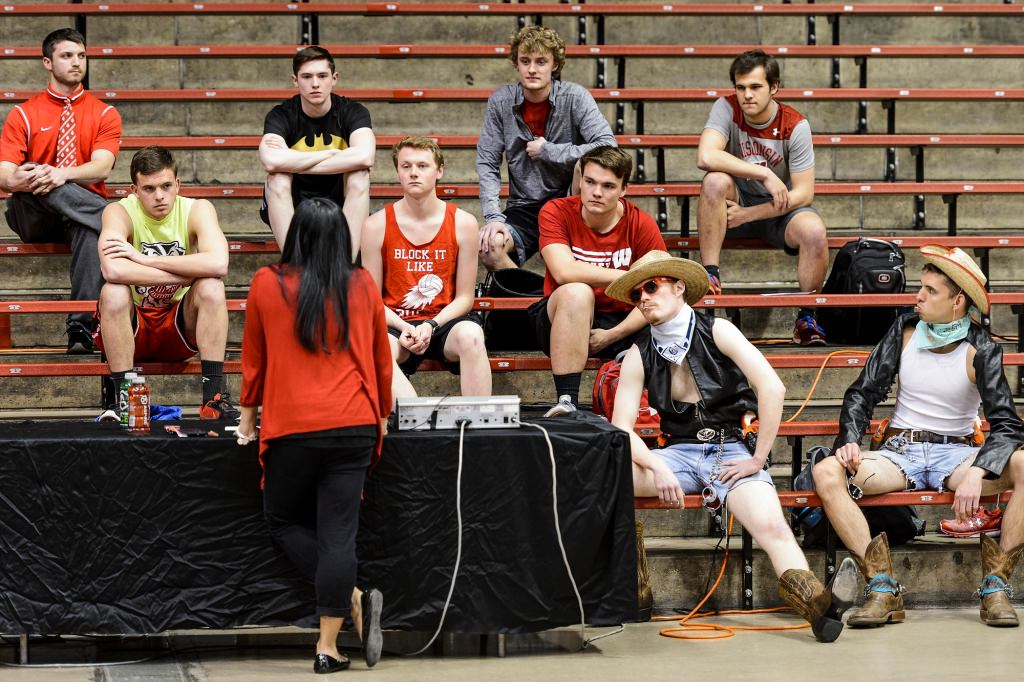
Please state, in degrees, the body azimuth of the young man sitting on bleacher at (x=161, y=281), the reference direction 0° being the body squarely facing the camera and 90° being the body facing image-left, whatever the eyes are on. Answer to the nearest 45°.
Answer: approximately 0°

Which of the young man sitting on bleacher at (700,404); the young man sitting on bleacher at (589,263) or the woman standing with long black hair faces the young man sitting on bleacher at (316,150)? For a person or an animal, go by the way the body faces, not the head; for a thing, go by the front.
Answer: the woman standing with long black hair

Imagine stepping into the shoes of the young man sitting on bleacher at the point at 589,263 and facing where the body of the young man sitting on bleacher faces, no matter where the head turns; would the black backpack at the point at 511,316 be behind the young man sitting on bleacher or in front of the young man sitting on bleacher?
behind

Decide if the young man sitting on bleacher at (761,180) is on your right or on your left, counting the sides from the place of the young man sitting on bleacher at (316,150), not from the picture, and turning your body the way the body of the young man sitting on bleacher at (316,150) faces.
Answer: on your left

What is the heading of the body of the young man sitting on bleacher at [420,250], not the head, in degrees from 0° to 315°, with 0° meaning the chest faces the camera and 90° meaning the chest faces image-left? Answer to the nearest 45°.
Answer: approximately 0°

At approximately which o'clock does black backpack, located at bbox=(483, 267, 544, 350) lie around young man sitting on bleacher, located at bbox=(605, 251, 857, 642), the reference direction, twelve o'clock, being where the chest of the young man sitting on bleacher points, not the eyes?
The black backpack is roughly at 5 o'clock from the young man sitting on bleacher.
